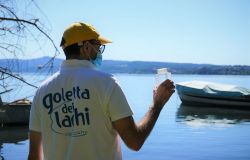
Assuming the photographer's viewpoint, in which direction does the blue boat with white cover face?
facing to the left of the viewer

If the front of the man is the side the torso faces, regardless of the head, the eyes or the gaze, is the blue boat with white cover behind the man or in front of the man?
in front

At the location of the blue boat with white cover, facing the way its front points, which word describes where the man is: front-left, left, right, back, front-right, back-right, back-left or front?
left

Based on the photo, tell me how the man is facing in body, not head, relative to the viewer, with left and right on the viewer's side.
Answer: facing away from the viewer and to the right of the viewer

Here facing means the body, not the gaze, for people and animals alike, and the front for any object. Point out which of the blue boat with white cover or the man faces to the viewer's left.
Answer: the blue boat with white cover

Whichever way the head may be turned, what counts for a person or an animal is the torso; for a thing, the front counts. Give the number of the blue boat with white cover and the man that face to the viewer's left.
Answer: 1

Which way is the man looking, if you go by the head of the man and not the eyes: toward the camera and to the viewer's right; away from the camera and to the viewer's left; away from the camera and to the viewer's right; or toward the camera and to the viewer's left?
away from the camera and to the viewer's right
